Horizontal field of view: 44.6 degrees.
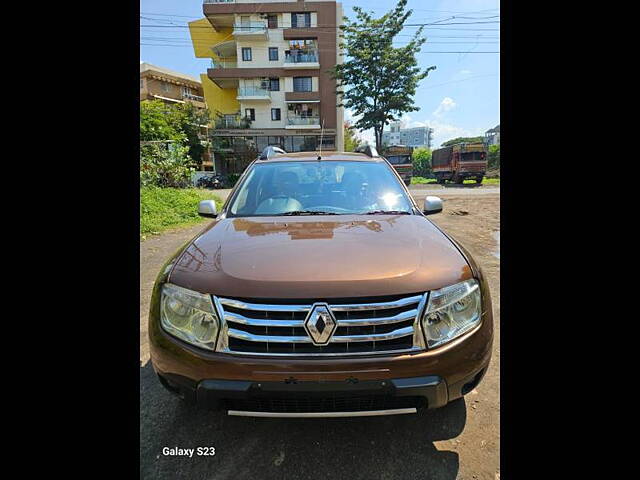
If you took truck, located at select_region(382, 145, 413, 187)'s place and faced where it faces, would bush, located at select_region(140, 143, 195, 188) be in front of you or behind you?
in front

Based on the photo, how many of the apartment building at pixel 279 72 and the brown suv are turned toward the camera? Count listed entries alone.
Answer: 2

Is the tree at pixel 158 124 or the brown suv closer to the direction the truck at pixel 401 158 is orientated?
the brown suv

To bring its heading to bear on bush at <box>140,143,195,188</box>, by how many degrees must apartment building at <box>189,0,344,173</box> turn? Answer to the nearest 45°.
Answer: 0° — it already faces it

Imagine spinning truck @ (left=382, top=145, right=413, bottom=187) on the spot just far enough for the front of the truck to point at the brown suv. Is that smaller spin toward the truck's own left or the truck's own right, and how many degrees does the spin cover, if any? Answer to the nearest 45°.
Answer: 0° — it already faces it

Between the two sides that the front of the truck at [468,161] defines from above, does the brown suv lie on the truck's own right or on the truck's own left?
on the truck's own right

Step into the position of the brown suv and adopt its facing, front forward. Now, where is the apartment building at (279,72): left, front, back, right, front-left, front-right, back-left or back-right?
back

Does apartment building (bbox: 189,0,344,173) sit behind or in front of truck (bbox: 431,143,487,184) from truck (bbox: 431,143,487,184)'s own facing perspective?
behind

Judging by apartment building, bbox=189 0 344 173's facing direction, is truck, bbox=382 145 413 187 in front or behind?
in front
